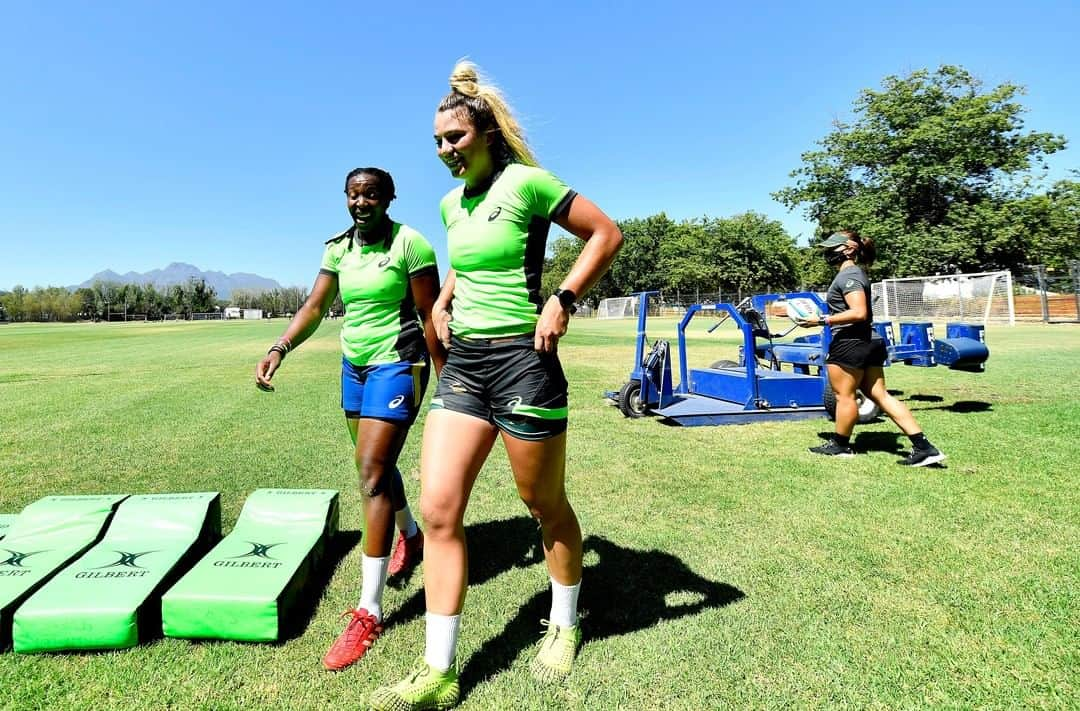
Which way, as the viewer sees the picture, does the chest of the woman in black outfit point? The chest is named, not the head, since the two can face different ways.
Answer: to the viewer's left

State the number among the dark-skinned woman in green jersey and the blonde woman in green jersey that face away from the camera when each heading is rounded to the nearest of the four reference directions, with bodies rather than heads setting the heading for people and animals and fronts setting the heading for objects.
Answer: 0

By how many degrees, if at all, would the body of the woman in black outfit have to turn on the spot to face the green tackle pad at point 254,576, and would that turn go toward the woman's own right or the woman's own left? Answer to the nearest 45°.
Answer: approximately 45° to the woman's own left

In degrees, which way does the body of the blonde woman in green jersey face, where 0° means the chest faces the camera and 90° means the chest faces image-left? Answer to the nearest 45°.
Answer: approximately 45°

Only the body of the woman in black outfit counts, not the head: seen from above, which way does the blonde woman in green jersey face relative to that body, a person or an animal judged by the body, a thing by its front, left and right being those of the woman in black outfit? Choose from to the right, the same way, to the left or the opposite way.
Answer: to the left

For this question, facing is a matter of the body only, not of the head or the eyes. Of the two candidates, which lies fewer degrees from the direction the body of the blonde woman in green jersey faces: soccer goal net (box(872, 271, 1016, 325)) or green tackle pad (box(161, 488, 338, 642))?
the green tackle pad

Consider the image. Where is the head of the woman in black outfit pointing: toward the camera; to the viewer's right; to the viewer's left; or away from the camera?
to the viewer's left

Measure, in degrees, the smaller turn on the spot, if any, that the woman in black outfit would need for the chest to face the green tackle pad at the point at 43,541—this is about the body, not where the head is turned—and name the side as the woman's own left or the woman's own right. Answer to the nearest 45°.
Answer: approximately 45° to the woman's own left

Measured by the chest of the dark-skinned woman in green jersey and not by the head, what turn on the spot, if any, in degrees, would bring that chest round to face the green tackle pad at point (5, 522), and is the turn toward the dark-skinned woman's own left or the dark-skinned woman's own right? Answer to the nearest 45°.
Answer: approximately 90° to the dark-skinned woman's own right

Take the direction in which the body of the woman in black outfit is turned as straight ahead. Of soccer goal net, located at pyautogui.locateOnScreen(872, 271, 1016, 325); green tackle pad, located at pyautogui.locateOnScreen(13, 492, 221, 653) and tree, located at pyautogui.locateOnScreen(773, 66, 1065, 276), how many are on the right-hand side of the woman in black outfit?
2

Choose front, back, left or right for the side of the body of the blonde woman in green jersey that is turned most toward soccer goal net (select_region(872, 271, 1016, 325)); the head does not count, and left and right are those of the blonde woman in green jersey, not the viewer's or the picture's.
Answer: back

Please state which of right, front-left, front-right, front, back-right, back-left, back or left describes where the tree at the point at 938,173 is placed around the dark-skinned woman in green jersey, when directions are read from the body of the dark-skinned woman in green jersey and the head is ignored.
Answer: back

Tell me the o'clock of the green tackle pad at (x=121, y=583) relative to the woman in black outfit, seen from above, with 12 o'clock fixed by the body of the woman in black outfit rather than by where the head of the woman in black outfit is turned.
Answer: The green tackle pad is roughly at 10 o'clock from the woman in black outfit.

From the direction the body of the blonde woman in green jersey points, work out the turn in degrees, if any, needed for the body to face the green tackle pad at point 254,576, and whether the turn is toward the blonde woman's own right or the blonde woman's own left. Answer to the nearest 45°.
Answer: approximately 90° to the blonde woman's own right

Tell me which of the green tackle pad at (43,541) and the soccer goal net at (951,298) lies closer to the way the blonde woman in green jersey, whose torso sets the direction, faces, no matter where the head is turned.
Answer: the green tackle pad
